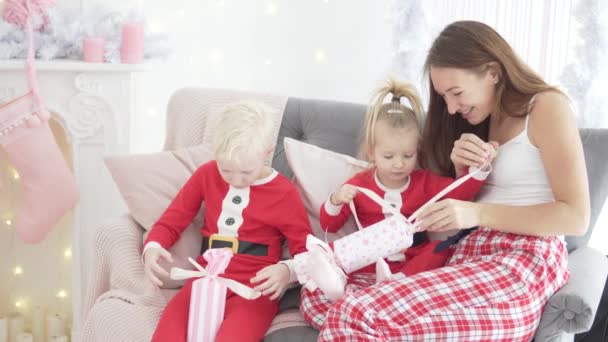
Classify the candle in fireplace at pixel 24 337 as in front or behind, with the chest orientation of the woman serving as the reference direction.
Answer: in front

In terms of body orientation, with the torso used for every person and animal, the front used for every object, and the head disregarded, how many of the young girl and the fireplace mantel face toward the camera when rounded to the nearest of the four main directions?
2

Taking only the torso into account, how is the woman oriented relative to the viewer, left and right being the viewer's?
facing to the left of the viewer

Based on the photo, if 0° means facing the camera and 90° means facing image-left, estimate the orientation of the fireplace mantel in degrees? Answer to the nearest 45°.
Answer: approximately 0°

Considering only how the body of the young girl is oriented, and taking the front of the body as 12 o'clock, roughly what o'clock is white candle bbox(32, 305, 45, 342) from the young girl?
The white candle is roughly at 4 o'clock from the young girl.

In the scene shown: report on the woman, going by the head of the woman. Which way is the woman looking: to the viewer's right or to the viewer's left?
to the viewer's left

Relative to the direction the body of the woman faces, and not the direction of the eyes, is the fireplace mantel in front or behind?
in front

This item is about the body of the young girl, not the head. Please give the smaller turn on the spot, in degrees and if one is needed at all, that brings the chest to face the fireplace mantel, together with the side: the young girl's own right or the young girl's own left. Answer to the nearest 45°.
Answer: approximately 135° to the young girl's own right
